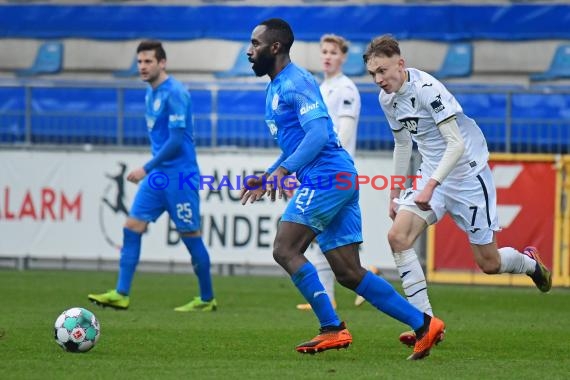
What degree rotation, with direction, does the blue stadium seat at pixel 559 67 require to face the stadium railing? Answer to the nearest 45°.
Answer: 0° — it already faces it

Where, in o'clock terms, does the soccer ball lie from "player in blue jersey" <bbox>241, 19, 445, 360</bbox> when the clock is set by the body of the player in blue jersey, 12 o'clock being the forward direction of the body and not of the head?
The soccer ball is roughly at 12 o'clock from the player in blue jersey.

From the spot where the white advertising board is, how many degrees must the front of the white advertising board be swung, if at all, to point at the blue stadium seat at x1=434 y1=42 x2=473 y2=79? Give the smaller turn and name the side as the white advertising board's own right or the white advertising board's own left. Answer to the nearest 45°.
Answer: approximately 135° to the white advertising board's own left

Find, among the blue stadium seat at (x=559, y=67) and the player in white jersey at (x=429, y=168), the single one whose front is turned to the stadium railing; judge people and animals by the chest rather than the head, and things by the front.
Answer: the blue stadium seat

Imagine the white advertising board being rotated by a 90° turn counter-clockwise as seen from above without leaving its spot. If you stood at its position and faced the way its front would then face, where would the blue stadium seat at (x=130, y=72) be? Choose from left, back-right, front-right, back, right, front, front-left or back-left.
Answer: left

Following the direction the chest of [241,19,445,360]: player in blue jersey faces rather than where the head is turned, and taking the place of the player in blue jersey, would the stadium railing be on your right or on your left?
on your right

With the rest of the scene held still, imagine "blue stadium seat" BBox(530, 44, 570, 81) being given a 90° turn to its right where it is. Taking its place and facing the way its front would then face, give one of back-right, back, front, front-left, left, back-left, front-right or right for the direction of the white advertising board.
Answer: left

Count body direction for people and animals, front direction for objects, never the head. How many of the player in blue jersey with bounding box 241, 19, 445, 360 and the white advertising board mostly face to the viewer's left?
1

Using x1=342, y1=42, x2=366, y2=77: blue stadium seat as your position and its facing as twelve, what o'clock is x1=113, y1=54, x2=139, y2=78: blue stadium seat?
x1=113, y1=54, x2=139, y2=78: blue stadium seat is roughly at 2 o'clock from x1=342, y1=42, x2=366, y2=77: blue stadium seat.

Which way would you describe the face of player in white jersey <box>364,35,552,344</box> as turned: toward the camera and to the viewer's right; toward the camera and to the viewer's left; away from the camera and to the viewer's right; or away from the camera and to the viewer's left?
toward the camera and to the viewer's left

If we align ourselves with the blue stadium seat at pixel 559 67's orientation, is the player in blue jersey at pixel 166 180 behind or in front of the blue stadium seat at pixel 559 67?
in front

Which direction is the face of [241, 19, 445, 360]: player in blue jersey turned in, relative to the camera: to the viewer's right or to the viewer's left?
to the viewer's left

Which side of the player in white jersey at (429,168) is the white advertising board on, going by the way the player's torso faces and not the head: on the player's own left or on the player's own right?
on the player's own right

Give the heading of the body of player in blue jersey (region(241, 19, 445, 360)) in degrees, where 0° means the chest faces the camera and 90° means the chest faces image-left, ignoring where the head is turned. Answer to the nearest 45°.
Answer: approximately 90°

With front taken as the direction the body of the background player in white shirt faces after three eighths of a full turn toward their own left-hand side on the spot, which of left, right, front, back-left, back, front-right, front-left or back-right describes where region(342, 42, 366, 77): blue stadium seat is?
left

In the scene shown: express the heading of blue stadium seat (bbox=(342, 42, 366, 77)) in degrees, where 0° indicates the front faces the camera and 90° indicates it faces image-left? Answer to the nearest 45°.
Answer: approximately 45°
